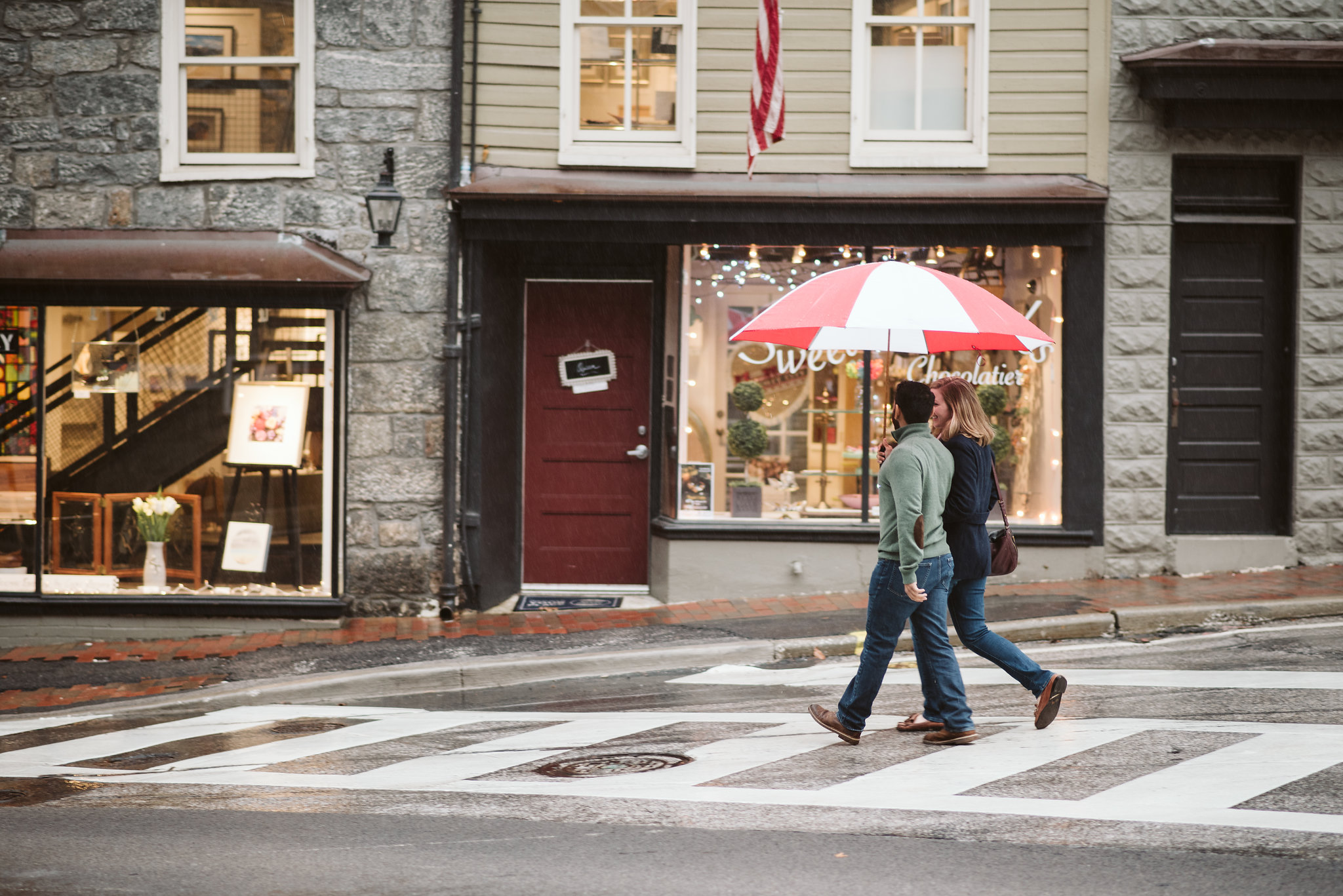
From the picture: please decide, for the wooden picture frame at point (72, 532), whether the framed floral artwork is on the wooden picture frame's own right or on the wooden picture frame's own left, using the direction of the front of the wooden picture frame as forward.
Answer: on the wooden picture frame's own left

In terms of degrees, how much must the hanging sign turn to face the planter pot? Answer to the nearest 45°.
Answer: approximately 90° to its left

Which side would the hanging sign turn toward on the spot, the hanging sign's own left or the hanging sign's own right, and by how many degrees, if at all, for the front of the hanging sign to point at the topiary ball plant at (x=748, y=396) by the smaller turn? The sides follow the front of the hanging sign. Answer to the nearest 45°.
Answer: approximately 90° to the hanging sign's own left

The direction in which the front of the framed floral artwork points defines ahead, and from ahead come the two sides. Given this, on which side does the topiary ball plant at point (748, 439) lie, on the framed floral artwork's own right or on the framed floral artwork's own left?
on the framed floral artwork's own left

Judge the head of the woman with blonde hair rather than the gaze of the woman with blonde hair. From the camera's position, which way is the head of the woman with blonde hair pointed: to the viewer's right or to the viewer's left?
to the viewer's left

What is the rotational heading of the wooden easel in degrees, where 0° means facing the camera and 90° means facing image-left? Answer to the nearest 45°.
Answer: approximately 0°
